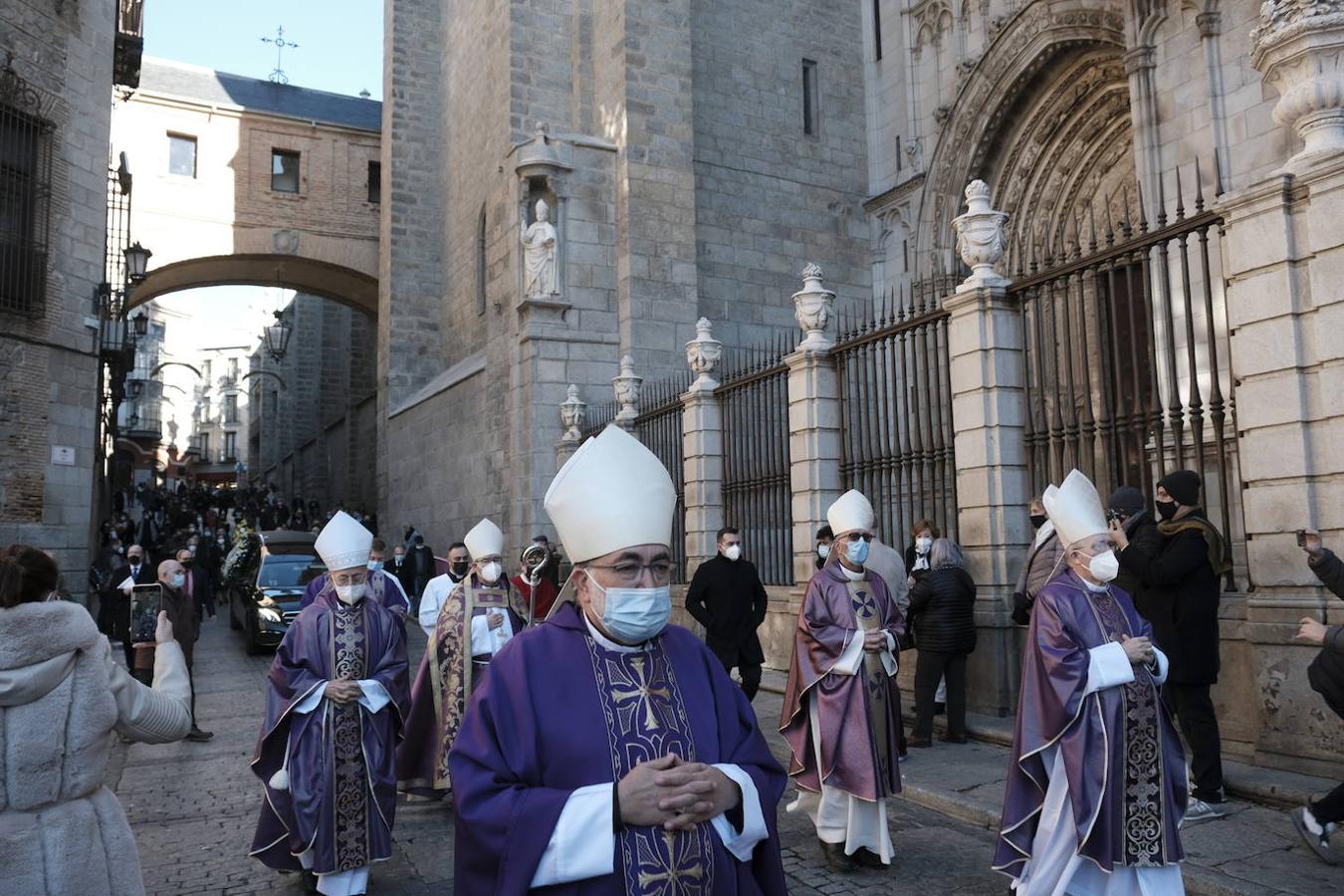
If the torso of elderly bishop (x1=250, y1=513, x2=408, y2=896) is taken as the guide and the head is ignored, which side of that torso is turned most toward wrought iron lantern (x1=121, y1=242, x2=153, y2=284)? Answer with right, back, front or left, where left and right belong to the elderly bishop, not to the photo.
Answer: back

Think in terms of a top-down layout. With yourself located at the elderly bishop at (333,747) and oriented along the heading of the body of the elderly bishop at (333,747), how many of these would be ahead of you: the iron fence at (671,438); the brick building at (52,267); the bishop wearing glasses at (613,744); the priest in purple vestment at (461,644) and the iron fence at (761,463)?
1

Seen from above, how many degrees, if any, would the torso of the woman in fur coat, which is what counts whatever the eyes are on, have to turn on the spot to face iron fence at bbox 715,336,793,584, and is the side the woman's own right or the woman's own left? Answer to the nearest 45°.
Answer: approximately 45° to the woman's own right

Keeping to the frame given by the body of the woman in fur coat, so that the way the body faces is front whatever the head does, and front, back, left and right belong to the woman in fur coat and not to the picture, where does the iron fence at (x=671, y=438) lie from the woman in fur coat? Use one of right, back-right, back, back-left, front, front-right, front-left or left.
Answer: front-right

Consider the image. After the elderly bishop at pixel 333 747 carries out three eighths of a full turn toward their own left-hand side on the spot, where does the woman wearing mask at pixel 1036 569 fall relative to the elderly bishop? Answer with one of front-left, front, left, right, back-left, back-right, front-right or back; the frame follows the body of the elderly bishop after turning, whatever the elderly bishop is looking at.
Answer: front-right

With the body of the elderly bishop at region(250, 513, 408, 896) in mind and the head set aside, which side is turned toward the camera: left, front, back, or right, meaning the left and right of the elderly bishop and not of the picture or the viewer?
front

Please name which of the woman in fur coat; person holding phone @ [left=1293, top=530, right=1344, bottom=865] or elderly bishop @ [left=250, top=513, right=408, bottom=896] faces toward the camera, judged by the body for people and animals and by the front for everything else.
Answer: the elderly bishop

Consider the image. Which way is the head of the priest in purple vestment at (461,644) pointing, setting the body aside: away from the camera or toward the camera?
toward the camera

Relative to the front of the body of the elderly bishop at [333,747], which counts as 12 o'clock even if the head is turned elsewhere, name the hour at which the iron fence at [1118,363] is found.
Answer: The iron fence is roughly at 9 o'clock from the elderly bishop.

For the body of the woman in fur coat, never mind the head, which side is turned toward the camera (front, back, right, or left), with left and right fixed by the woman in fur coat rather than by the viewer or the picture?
back

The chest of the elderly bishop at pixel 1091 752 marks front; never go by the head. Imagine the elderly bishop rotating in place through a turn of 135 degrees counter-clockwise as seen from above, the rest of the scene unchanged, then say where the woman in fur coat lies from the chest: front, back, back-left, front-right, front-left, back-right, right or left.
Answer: back-left

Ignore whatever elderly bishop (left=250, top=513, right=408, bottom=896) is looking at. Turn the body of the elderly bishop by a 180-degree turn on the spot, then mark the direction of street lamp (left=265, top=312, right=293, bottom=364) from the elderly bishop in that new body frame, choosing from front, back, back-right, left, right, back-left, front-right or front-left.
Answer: front

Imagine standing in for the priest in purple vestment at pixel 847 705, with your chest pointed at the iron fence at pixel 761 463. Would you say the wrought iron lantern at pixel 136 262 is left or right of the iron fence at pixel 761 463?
left

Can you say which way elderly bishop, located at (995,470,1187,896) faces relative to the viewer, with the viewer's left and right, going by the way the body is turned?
facing the viewer and to the right of the viewer

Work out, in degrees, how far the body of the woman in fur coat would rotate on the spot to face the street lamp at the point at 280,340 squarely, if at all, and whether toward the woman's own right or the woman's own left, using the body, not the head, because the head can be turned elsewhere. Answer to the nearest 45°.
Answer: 0° — they already face it

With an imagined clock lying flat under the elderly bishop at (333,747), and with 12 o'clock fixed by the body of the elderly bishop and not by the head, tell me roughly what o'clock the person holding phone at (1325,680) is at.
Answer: The person holding phone is roughly at 10 o'clock from the elderly bishop.

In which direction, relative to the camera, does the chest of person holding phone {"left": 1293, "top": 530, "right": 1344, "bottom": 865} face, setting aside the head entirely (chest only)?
to the viewer's left

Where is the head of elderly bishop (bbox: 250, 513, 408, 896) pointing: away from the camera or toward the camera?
toward the camera
